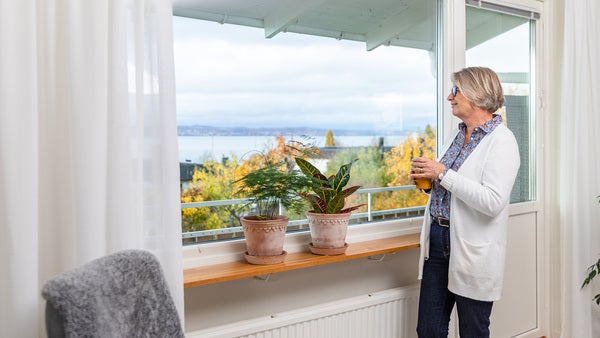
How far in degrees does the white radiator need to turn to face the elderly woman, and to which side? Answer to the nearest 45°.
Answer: approximately 45° to its left

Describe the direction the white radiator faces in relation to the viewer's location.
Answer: facing the viewer and to the right of the viewer

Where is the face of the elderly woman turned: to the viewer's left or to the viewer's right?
to the viewer's left
